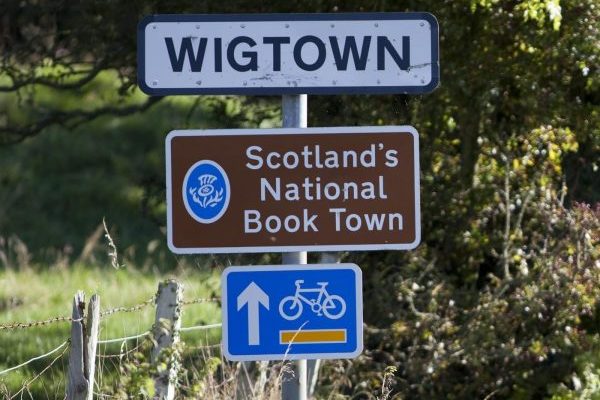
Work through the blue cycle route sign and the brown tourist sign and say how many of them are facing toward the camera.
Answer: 2

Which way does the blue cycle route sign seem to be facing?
toward the camera

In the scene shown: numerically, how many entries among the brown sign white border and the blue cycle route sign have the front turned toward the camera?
2

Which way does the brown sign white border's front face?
toward the camera

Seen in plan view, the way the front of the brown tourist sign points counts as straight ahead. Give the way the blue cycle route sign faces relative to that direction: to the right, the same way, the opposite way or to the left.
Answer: the same way

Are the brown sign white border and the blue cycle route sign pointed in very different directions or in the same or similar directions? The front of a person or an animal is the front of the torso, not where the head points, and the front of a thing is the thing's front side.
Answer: same or similar directions
